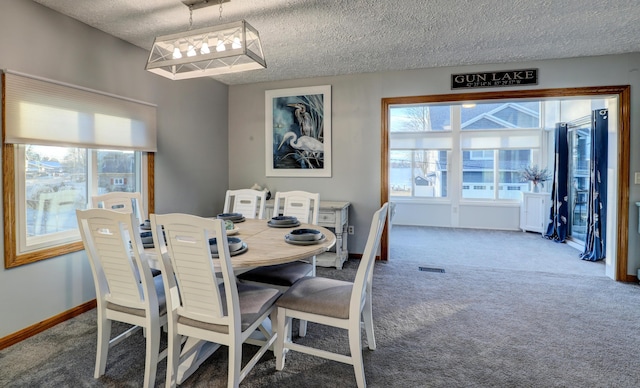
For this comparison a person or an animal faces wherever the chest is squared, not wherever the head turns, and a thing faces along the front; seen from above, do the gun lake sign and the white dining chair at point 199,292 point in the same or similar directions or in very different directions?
very different directions

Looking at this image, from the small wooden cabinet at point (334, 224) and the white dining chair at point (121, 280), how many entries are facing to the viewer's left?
0

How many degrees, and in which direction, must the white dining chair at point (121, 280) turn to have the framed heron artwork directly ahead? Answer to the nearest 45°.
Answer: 0° — it already faces it

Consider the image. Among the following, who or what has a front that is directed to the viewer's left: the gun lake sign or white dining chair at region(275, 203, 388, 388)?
the white dining chair

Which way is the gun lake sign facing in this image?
toward the camera

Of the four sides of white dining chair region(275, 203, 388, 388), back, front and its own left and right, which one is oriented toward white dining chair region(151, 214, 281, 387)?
front

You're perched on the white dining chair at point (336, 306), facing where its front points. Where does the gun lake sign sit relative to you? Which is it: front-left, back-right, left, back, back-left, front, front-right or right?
back-right

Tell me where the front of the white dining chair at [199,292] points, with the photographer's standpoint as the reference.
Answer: facing away from the viewer and to the right of the viewer

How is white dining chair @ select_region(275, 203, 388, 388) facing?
to the viewer's left

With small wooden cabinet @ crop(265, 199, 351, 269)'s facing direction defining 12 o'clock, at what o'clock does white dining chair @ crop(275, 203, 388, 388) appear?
The white dining chair is roughly at 12 o'clock from the small wooden cabinet.

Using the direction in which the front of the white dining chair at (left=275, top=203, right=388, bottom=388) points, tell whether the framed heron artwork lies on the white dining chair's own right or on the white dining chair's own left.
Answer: on the white dining chair's own right

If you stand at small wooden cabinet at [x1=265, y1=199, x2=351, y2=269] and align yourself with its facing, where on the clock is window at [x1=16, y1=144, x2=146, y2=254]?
The window is roughly at 2 o'clock from the small wooden cabinet.
